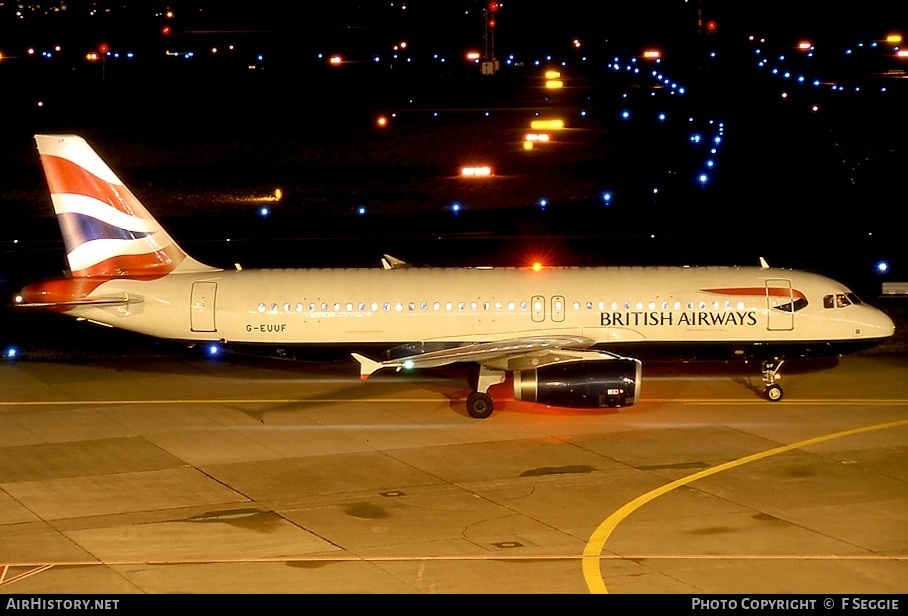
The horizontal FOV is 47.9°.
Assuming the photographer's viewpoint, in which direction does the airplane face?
facing to the right of the viewer
